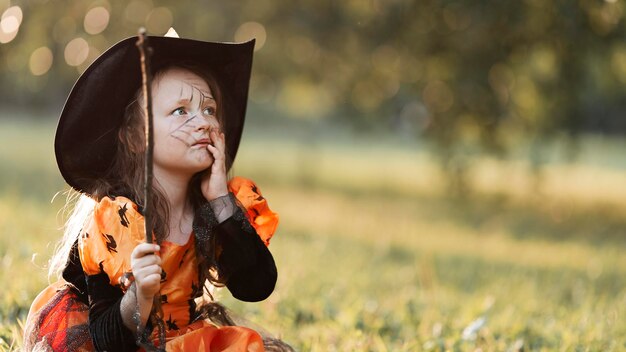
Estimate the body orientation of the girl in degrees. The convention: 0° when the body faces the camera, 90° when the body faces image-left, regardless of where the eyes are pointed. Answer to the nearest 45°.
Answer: approximately 315°
